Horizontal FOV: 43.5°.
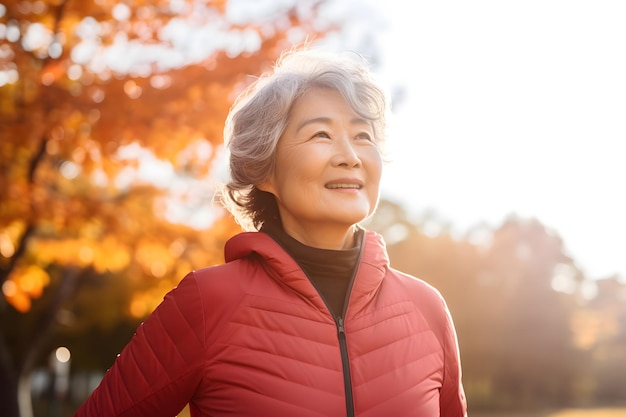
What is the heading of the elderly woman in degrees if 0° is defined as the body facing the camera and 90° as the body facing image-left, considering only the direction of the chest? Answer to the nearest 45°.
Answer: approximately 315°
